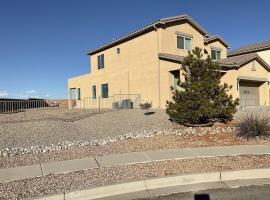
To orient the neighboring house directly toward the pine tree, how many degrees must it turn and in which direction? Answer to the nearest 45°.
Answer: approximately 45° to its right

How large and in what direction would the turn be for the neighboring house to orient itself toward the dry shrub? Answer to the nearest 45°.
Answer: approximately 45° to its right

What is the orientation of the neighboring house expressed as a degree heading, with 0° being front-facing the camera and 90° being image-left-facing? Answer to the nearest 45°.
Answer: approximately 315°

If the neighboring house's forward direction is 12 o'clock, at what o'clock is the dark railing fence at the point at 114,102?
The dark railing fence is roughly at 4 o'clock from the neighboring house.

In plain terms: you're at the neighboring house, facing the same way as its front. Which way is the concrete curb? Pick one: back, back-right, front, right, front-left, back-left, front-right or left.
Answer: front-right

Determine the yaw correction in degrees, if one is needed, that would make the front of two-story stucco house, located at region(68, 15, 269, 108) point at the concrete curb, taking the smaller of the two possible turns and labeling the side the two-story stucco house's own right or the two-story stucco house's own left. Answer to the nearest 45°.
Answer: approximately 45° to the two-story stucco house's own right

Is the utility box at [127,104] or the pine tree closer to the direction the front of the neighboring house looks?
the pine tree

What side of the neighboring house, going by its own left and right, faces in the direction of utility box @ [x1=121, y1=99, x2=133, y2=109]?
right
